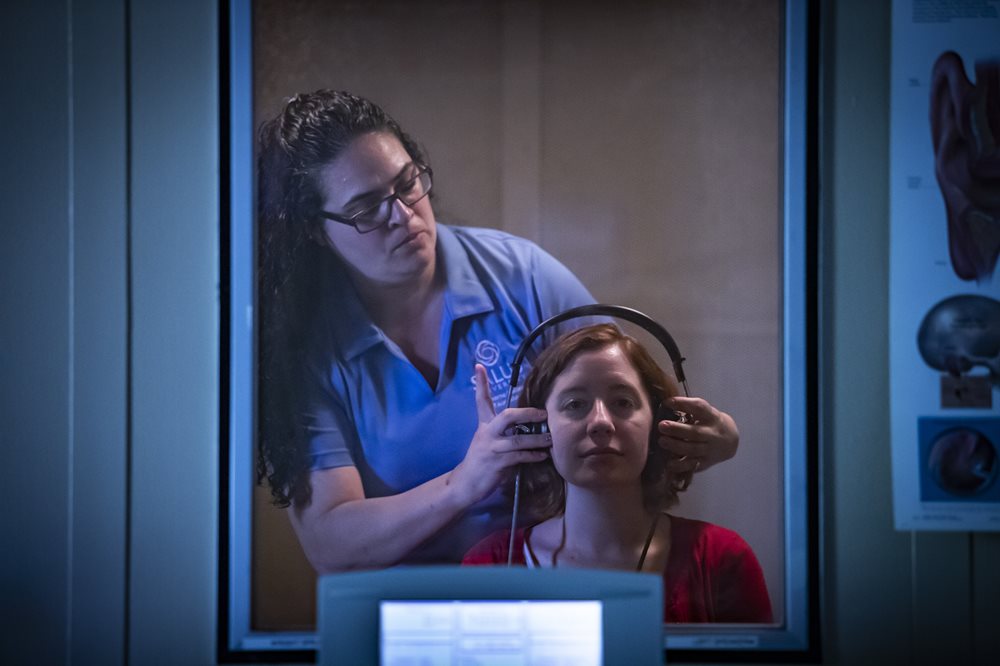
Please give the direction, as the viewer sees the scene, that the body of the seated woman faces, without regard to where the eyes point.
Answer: toward the camera

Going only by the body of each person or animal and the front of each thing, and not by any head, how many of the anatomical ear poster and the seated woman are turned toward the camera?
2

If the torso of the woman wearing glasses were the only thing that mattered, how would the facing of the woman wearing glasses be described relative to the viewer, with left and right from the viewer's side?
facing the viewer and to the right of the viewer

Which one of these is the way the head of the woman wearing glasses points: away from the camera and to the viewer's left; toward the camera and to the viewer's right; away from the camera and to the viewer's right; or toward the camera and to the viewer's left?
toward the camera and to the viewer's right

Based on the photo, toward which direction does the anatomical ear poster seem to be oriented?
toward the camera
